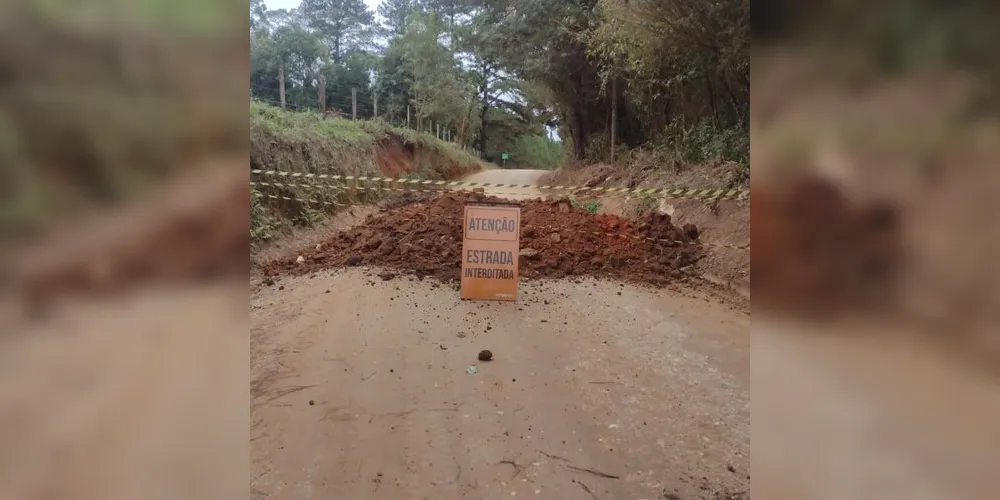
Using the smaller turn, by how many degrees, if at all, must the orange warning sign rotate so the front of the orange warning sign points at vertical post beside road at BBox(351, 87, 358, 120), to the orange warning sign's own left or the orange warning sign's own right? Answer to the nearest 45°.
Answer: approximately 135° to the orange warning sign's own right

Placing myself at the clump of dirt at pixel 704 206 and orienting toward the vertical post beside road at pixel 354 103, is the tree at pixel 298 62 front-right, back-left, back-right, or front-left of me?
front-left

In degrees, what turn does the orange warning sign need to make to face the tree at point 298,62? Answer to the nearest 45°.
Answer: approximately 135° to its right

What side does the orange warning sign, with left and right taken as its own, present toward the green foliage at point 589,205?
back

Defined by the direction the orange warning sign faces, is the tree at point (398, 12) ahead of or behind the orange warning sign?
behind

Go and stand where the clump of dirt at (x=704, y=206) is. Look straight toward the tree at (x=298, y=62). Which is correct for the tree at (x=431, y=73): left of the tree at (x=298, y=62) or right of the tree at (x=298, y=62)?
right

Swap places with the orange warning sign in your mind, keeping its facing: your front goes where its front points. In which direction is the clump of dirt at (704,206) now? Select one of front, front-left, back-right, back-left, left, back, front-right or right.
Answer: back-left

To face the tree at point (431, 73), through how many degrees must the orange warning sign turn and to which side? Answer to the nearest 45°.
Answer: approximately 180°

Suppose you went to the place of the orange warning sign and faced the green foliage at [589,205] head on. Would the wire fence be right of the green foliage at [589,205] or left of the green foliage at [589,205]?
left

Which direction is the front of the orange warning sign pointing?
toward the camera
